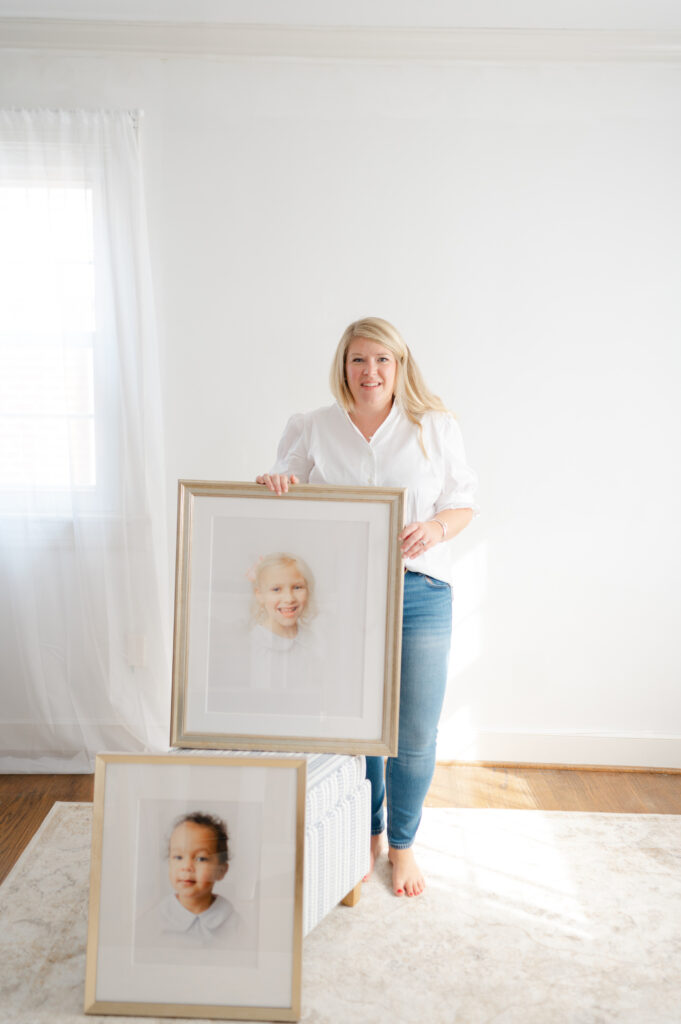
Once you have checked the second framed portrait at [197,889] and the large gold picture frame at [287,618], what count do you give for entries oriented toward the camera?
2

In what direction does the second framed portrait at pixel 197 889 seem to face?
toward the camera

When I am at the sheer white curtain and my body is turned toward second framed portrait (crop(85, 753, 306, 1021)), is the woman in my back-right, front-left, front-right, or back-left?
front-left

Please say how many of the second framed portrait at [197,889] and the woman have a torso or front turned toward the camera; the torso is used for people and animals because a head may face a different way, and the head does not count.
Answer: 2

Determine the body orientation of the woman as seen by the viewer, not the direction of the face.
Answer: toward the camera

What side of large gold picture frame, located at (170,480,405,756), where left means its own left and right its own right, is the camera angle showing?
front

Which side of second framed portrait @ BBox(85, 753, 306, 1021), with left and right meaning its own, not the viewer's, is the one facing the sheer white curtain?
back
